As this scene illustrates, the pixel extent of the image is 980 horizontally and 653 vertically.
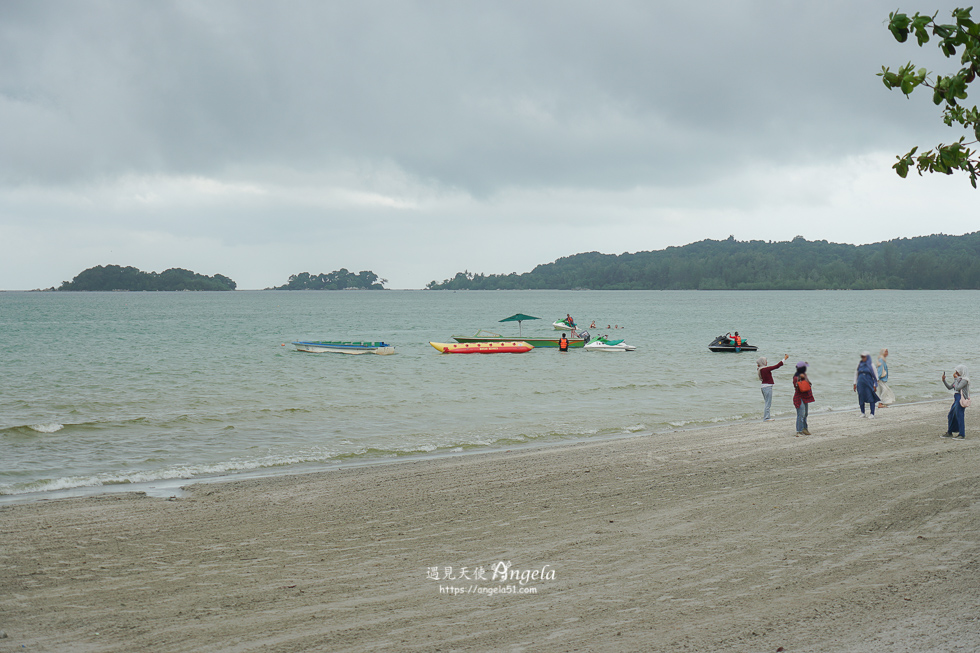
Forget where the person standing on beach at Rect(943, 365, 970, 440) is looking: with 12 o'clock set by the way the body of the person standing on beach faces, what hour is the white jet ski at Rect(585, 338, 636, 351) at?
The white jet ski is roughly at 2 o'clock from the person standing on beach.

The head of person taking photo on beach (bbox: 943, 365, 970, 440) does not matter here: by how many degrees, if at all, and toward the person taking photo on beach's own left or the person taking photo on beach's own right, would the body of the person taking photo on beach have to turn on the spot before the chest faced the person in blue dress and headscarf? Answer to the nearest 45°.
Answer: approximately 45° to the person taking photo on beach's own right

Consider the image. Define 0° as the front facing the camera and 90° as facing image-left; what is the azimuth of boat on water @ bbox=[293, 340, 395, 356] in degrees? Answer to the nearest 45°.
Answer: approximately 90°

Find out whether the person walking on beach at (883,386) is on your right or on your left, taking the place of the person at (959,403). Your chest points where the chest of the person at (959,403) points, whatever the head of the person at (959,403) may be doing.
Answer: on your right

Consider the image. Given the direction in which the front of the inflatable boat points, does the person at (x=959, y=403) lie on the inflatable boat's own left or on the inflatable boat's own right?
on the inflatable boat's own left

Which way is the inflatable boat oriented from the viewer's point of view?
to the viewer's left

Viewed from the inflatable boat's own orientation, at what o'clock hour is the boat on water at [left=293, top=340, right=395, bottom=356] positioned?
The boat on water is roughly at 12 o'clock from the inflatable boat.

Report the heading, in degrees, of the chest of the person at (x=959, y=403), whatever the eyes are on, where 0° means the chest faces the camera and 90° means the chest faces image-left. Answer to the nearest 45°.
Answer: approximately 90°

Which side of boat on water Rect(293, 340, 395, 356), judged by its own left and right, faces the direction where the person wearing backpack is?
left

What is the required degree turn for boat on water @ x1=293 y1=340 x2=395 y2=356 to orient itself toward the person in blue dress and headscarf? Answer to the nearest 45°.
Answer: approximately 90° to its left

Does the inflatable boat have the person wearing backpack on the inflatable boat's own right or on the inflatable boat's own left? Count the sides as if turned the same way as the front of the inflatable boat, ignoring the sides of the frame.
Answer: on the inflatable boat's own left
